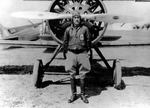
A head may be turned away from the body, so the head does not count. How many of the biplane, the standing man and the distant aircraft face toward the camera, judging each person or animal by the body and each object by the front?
2

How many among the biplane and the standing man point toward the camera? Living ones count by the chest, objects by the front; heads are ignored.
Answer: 2

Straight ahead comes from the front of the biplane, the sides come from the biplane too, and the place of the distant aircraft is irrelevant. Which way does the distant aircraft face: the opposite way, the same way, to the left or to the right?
to the right

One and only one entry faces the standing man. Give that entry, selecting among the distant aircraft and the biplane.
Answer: the biplane

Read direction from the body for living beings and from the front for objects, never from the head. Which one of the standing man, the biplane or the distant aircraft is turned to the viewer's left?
the distant aircraft

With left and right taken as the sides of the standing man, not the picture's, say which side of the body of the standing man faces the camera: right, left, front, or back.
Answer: front

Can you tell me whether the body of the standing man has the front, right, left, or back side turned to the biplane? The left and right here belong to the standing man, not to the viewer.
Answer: back

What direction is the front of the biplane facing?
toward the camera

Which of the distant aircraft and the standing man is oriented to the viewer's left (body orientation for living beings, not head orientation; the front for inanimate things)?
the distant aircraft

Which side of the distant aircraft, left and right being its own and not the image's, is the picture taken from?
left

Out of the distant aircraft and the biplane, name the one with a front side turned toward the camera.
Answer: the biplane

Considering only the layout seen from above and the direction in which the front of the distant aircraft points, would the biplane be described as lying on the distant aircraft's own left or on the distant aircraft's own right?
on the distant aircraft's own left

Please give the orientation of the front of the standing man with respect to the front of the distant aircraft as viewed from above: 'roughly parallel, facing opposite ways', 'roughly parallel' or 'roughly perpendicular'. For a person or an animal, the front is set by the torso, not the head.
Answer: roughly perpendicular

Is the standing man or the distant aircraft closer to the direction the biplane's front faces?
the standing man
